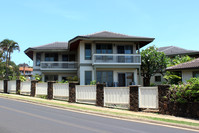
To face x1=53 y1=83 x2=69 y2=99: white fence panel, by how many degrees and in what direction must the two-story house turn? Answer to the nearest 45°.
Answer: approximately 45° to its right

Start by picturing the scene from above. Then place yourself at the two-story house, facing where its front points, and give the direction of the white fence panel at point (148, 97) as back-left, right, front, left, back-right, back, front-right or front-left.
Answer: front

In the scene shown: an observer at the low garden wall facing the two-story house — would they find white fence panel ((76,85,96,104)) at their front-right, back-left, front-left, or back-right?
front-left

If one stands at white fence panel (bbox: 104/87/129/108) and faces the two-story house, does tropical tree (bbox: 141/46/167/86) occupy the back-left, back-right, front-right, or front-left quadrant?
front-right

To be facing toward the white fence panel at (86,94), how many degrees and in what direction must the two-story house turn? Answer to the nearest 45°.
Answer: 0° — it already faces it

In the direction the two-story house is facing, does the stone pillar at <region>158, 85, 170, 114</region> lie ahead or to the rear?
ahead

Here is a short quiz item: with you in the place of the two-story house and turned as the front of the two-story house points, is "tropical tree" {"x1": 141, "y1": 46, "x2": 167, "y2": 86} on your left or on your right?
on your left

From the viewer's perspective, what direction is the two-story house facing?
toward the camera

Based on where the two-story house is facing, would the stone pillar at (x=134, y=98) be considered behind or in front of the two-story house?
in front

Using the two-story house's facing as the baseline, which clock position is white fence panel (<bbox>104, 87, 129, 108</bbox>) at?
The white fence panel is roughly at 12 o'clock from the two-story house.
